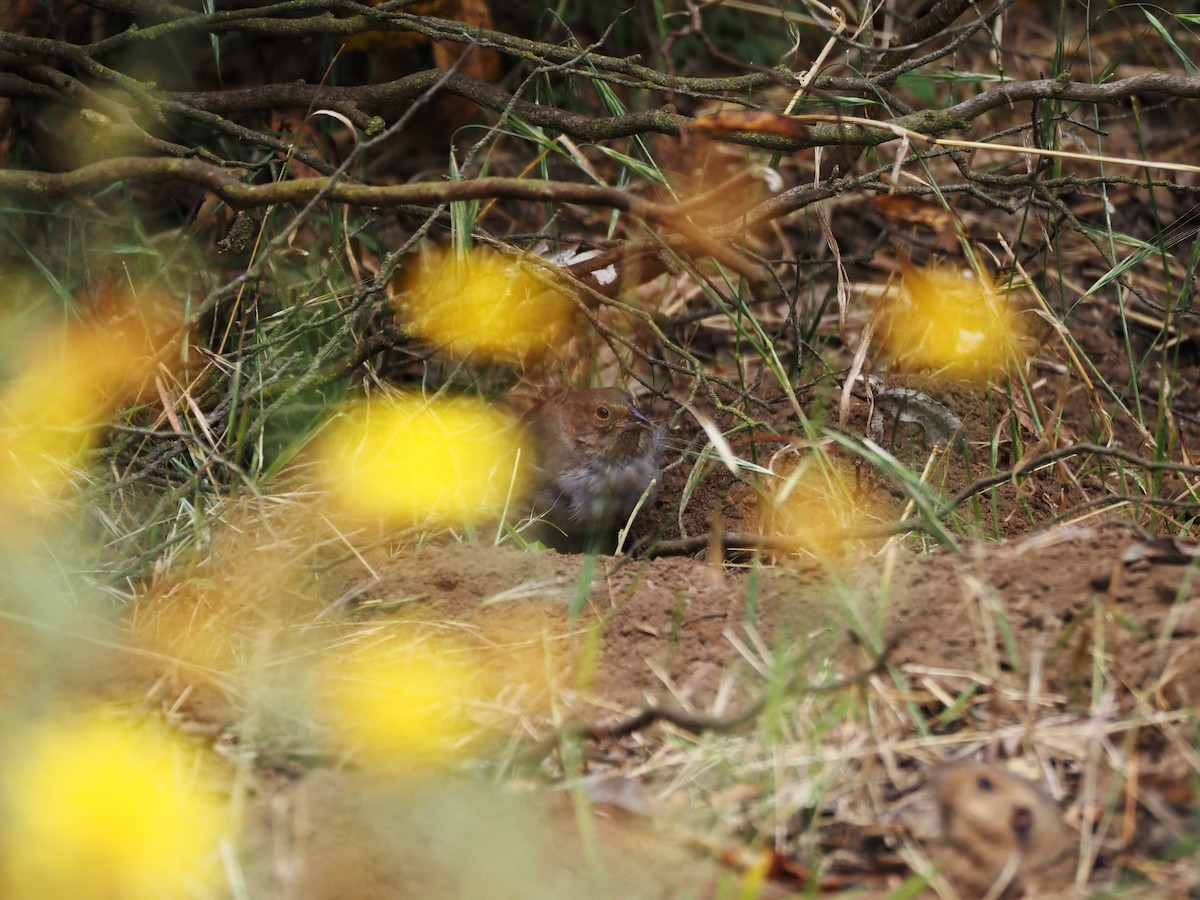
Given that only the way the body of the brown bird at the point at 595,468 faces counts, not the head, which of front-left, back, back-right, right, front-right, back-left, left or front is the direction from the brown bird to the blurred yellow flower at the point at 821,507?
front

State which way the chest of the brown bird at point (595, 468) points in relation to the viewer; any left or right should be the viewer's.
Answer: facing the viewer and to the right of the viewer

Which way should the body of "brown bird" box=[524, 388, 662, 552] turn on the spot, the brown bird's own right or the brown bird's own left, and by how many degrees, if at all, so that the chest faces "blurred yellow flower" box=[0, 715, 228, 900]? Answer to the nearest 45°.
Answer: approximately 45° to the brown bird's own right

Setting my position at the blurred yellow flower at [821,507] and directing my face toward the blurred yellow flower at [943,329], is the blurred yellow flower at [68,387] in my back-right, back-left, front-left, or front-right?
back-left
